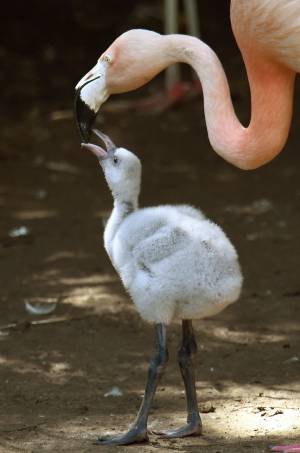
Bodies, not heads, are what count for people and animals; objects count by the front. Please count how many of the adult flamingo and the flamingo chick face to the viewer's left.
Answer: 2

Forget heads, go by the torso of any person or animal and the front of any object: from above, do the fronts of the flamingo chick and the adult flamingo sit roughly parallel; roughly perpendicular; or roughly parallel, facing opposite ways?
roughly parallel

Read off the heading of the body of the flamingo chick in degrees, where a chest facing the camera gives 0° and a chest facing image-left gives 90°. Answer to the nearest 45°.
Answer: approximately 90°

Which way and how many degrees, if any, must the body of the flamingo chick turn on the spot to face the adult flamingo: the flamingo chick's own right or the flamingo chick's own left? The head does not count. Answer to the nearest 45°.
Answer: approximately 135° to the flamingo chick's own right

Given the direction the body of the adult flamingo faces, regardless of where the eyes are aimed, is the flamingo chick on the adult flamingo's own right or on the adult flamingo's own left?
on the adult flamingo's own left

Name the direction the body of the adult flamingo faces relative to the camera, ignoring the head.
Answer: to the viewer's left
